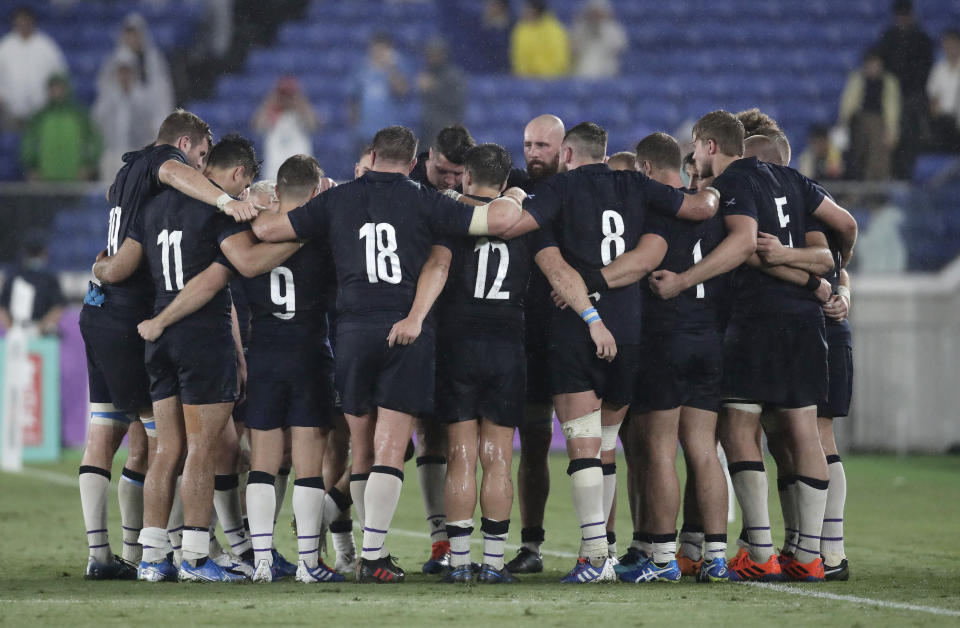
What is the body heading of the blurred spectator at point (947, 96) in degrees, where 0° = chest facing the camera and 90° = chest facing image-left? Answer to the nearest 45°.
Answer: approximately 0°

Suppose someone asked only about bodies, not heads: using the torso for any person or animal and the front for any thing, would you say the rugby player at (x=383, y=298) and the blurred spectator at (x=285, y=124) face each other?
yes

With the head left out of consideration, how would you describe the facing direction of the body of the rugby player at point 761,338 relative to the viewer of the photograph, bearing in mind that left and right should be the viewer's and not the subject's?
facing away from the viewer and to the left of the viewer

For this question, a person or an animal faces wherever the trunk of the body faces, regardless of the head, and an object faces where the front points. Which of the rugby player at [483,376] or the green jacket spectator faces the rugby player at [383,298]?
the green jacket spectator

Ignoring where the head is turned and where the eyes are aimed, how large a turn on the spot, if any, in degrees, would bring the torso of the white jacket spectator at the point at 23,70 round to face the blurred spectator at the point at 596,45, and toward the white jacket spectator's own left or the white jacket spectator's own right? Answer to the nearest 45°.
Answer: approximately 90° to the white jacket spectator's own left

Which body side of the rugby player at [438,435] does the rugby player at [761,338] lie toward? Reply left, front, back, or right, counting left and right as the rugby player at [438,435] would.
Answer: left

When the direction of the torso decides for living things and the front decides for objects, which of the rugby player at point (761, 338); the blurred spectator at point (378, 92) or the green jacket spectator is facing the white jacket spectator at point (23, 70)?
the rugby player

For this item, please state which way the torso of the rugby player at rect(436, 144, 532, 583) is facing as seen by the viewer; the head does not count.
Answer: away from the camera

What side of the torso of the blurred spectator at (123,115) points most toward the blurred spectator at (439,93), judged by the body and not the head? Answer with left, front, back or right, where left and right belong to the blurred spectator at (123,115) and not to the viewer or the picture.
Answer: left

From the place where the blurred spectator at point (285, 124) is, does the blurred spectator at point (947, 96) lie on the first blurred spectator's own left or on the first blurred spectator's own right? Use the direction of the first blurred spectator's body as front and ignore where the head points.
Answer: on the first blurred spectator's own left
